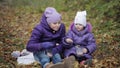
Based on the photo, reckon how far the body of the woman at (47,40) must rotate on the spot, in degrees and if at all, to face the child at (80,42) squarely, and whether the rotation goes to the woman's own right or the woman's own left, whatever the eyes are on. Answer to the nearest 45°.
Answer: approximately 45° to the woman's own left

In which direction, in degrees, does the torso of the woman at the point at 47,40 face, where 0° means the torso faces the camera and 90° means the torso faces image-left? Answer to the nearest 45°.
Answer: approximately 315°

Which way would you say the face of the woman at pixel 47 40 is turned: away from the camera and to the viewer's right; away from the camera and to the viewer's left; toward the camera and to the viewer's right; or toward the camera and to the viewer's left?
toward the camera and to the viewer's right
